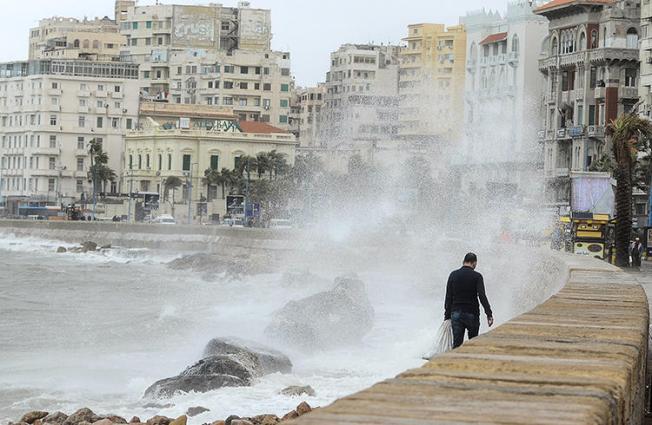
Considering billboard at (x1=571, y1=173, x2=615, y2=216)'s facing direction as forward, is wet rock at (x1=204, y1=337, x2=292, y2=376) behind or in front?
in front

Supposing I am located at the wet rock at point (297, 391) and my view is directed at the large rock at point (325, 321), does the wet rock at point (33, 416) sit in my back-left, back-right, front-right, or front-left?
back-left

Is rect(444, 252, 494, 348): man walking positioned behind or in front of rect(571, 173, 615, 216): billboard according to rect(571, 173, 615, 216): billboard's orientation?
in front

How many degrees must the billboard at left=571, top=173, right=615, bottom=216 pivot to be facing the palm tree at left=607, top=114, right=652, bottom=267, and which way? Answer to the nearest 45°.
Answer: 0° — it already faces it

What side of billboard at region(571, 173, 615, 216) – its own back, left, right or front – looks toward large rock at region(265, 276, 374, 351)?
front

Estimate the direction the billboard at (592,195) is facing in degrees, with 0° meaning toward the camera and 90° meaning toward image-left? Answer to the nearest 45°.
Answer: approximately 0°

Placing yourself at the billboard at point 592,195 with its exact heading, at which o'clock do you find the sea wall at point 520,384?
The sea wall is roughly at 12 o'clock from the billboard.

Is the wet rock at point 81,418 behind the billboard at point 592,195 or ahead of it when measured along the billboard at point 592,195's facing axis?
ahead

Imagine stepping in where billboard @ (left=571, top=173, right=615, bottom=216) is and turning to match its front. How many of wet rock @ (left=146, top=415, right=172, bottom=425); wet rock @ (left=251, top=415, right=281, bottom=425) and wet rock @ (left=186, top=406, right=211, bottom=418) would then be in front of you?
3

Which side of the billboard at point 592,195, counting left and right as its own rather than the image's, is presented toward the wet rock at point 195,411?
front

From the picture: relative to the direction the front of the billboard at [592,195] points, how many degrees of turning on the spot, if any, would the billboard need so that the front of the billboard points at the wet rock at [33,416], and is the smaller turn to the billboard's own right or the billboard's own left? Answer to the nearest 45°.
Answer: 0° — it already faces it

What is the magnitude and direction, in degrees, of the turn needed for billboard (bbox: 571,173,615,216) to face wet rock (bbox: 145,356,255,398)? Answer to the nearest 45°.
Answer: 0° — it already faces it
